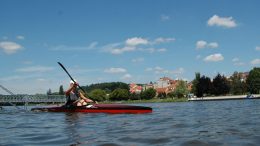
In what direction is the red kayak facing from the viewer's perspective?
to the viewer's right
